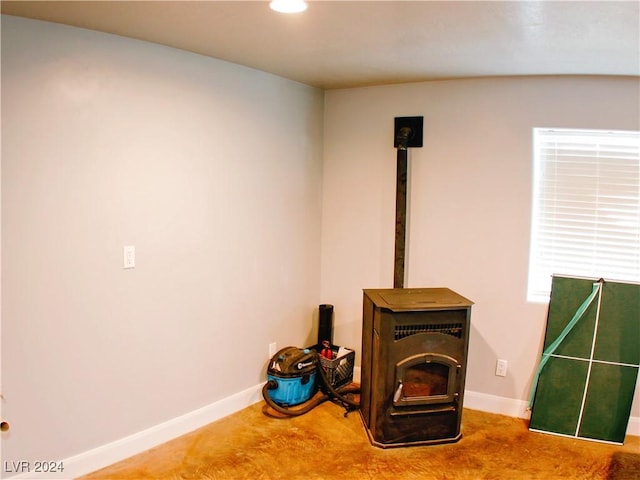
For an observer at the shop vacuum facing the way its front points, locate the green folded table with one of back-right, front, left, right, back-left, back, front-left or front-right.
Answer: back-left

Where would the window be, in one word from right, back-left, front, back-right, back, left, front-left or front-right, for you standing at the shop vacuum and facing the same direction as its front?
back-left

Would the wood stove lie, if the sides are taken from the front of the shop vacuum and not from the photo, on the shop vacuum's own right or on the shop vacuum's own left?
on the shop vacuum's own left

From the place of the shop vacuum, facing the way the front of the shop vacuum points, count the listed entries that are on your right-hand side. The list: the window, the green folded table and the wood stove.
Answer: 0

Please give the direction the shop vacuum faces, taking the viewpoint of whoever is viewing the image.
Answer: facing the viewer and to the left of the viewer
